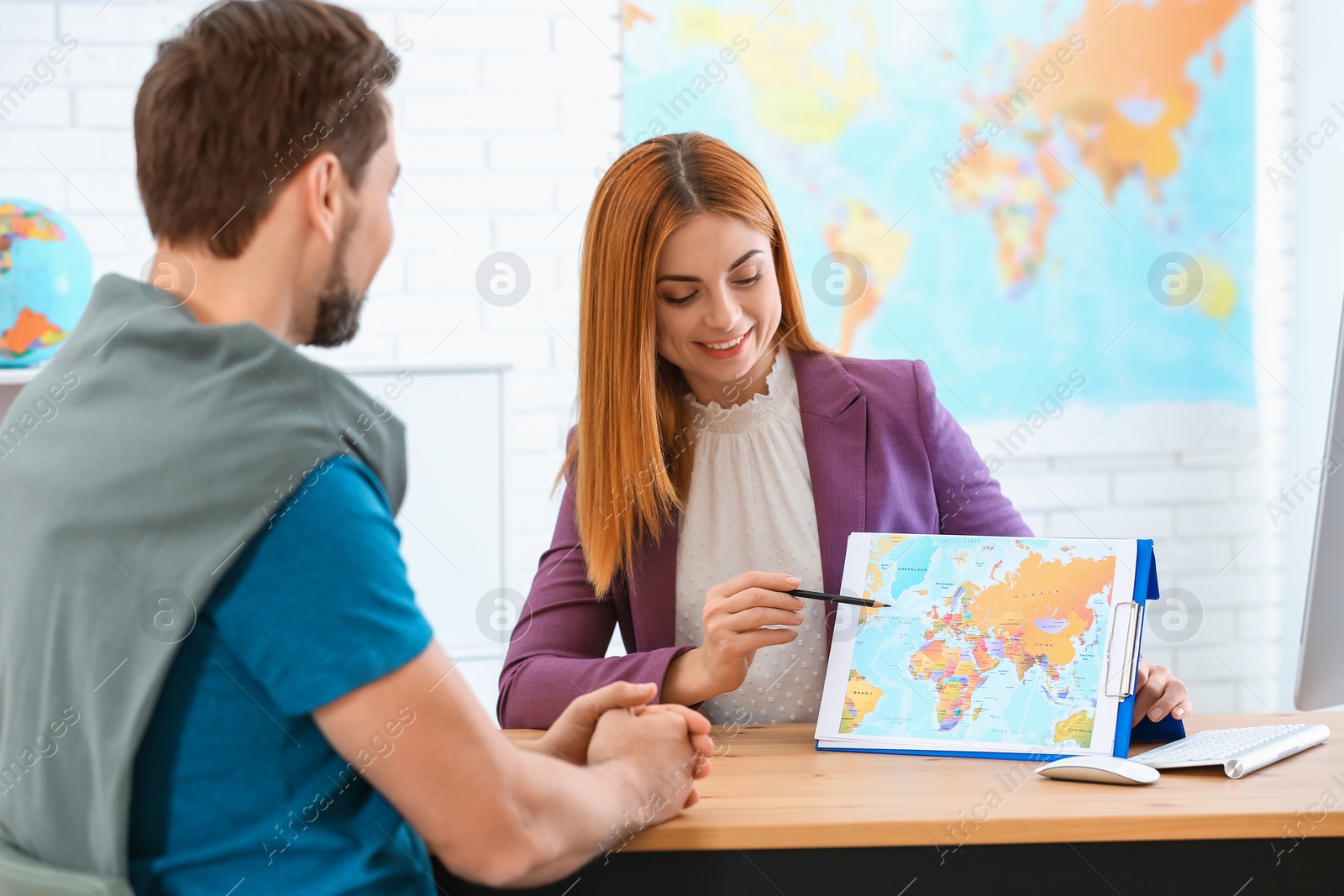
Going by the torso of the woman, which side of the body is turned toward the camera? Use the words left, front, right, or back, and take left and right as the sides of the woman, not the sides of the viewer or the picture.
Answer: front

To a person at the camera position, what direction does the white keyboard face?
facing away from the viewer and to the left of the viewer

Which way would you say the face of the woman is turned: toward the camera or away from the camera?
toward the camera

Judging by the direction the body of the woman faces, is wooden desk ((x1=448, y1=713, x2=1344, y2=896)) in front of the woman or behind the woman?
in front

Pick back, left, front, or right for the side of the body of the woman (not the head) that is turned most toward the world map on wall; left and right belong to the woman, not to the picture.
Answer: back

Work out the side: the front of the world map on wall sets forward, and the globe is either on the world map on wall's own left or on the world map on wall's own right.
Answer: on the world map on wall's own right

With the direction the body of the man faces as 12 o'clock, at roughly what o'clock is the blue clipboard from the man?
The blue clipboard is roughly at 1 o'clock from the man.

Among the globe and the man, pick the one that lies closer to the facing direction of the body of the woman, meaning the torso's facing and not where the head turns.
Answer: the man

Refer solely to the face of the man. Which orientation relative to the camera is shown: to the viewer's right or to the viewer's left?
to the viewer's right

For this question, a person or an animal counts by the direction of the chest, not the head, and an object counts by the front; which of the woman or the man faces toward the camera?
the woman

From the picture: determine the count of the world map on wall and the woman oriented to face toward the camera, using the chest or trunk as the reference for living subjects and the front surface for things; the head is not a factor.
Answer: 2

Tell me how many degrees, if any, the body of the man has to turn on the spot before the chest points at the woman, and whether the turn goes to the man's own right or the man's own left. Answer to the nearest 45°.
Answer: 0° — they already face them

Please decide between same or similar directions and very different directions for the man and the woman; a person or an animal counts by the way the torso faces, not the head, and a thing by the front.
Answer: very different directions

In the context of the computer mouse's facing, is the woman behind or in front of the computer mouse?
behind

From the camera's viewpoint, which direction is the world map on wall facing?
toward the camera

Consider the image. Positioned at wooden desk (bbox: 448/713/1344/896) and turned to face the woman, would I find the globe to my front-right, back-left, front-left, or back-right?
front-left

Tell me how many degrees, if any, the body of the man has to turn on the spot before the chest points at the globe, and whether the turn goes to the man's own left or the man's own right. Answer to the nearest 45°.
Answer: approximately 45° to the man's own left

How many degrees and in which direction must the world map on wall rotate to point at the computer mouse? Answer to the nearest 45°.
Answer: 0° — it already faces it

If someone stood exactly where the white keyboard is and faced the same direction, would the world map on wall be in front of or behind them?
in front
